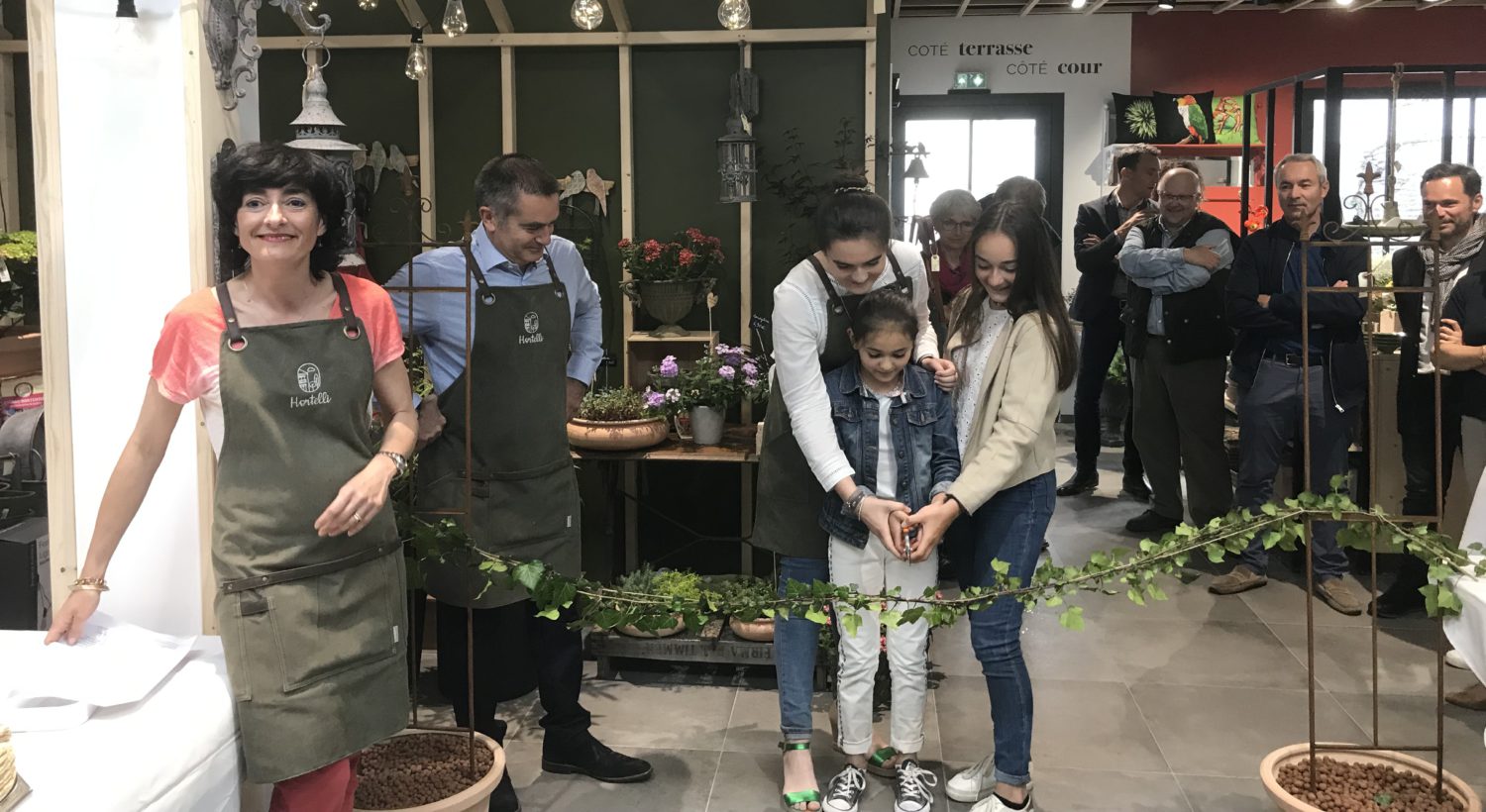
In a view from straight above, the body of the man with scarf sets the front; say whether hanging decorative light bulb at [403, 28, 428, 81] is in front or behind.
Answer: in front

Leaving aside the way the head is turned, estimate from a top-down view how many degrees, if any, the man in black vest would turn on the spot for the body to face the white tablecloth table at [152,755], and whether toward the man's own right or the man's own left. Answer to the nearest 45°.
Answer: approximately 45° to the man's own left

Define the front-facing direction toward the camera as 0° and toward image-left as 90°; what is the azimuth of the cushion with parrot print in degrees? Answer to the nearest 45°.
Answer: approximately 0°

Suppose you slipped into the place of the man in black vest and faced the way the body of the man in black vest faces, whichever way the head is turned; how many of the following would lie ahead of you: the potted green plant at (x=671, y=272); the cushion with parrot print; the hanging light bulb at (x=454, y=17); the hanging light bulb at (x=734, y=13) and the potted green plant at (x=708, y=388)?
4

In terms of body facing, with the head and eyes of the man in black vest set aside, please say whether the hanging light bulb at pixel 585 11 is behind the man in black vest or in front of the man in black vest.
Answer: in front

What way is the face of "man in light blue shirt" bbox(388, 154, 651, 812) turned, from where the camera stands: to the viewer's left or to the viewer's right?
to the viewer's right

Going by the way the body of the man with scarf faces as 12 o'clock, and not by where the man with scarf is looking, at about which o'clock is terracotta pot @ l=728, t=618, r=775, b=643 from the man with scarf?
The terracotta pot is roughly at 12 o'clock from the man with scarf.

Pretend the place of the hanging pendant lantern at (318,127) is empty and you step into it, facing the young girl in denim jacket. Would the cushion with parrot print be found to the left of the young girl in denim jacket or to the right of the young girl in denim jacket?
left

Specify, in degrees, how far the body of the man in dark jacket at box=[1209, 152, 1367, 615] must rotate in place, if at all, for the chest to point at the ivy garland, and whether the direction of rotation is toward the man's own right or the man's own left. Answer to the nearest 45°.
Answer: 0° — they already face it

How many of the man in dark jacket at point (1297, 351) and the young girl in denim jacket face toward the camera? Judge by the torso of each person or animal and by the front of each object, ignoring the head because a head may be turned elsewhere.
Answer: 2

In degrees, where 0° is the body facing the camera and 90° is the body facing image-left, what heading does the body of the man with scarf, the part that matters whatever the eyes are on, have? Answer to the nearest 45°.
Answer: approximately 45°

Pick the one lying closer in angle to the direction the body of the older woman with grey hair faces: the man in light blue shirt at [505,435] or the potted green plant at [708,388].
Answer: the man in light blue shirt

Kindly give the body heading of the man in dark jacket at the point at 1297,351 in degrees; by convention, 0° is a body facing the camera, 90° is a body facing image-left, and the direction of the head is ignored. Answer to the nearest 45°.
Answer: approximately 0°
